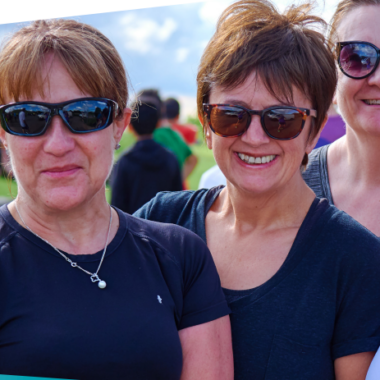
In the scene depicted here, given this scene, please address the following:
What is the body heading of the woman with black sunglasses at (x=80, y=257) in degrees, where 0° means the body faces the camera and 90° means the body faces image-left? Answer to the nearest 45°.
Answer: approximately 0°

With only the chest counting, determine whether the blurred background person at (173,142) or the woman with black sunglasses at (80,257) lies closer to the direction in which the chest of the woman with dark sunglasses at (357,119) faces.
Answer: the woman with black sunglasses

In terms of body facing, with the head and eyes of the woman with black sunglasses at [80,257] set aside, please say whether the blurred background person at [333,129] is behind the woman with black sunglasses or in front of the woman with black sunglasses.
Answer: behind

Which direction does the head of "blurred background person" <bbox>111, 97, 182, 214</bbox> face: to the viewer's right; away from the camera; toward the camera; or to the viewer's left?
away from the camera

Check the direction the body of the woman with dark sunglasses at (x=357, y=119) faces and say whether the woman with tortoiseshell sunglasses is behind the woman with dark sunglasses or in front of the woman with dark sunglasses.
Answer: in front

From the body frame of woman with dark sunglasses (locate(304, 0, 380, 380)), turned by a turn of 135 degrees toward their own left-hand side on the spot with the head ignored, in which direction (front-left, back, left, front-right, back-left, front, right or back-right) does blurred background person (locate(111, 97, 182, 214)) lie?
left

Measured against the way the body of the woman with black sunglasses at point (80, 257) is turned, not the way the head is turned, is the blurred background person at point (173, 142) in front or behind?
behind

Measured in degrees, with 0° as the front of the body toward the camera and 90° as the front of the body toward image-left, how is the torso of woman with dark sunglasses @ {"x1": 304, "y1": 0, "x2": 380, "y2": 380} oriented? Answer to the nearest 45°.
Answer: approximately 0°

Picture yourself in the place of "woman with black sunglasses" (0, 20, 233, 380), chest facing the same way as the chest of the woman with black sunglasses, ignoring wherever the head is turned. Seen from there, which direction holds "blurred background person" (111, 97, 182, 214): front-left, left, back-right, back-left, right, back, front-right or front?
back

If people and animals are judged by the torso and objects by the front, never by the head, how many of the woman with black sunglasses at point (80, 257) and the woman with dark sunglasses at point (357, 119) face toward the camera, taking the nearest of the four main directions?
2
